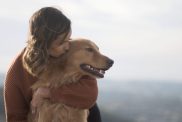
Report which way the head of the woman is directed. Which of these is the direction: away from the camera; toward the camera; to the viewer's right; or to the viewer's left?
to the viewer's right

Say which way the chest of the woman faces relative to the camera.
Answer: to the viewer's right

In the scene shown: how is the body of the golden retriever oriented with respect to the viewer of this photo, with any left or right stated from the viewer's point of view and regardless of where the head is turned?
facing to the right of the viewer
